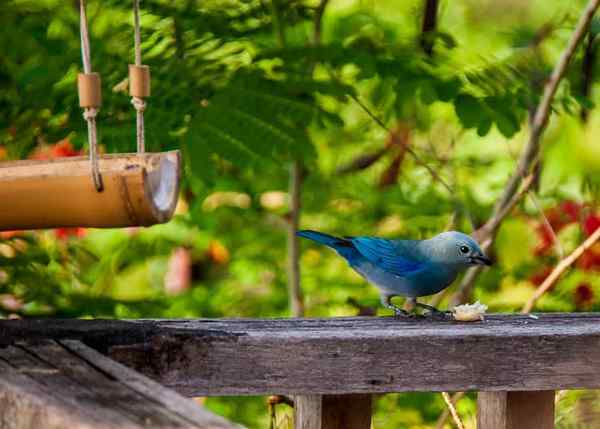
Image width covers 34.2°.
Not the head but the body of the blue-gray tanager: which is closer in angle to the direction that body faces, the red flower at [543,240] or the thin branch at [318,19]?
the red flower

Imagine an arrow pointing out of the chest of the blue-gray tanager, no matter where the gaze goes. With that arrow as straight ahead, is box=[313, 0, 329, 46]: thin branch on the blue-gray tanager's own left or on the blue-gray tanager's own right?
on the blue-gray tanager's own left

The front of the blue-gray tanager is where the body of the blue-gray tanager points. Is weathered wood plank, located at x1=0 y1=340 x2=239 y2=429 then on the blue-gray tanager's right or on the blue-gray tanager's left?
on the blue-gray tanager's right

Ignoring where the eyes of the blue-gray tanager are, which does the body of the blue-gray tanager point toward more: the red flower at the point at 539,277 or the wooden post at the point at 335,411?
the red flower

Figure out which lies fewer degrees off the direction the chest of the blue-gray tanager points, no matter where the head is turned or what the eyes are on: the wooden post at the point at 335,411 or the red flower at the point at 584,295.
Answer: the red flower

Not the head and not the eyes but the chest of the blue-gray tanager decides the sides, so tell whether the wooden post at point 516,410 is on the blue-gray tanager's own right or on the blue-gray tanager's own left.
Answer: on the blue-gray tanager's own right

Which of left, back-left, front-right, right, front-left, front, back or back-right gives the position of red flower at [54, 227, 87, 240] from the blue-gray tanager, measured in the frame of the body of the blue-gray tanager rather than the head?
back-left

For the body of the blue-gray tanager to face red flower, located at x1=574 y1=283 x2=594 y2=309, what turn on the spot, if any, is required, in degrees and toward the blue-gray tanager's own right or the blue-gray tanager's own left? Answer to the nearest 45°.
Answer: approximately 45° to the blue-gray tanager's own left

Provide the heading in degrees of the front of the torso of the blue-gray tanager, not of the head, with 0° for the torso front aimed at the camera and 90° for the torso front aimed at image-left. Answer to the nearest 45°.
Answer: approximately 270°

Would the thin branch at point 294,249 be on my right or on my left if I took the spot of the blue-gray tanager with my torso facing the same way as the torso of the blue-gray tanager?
on my left
